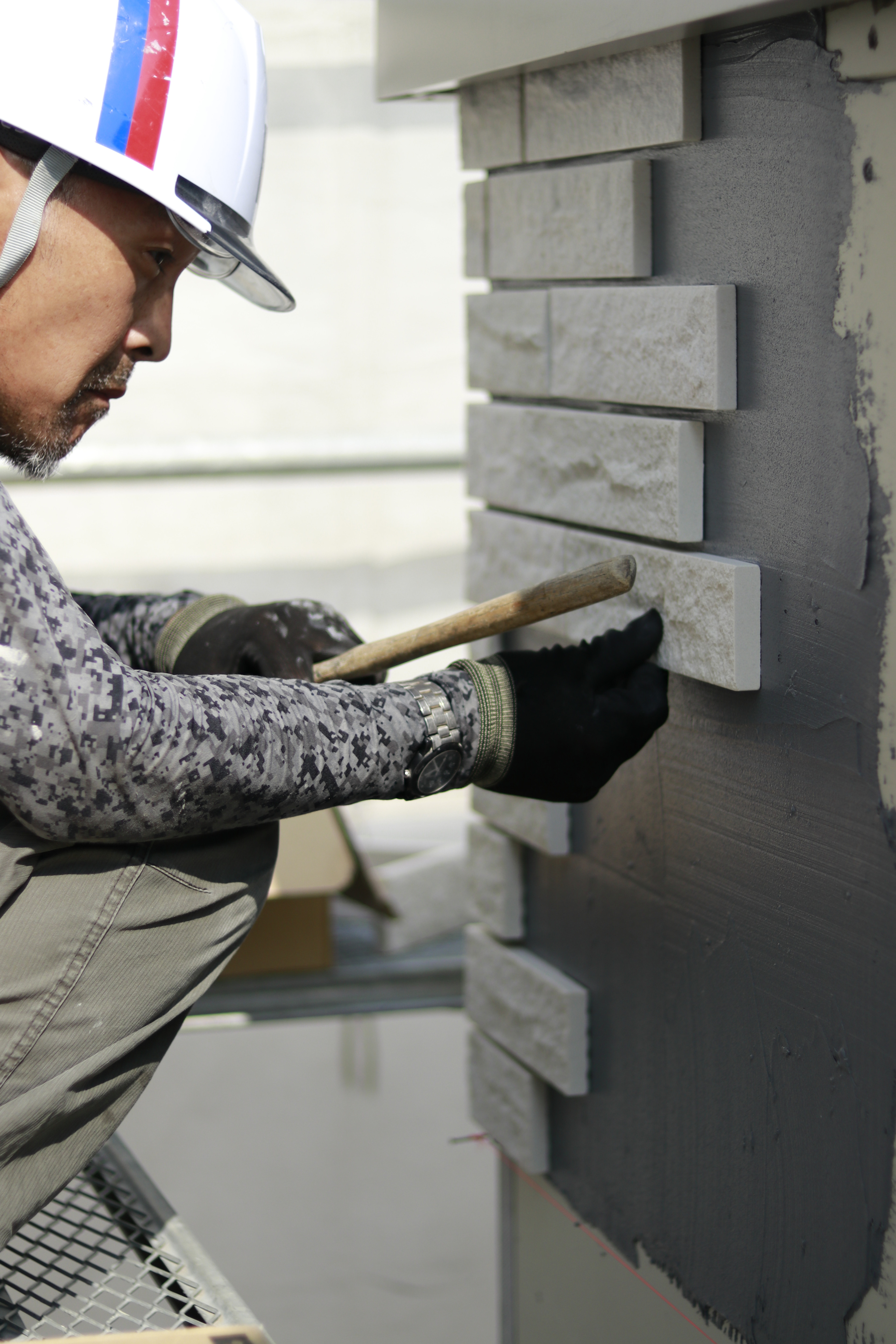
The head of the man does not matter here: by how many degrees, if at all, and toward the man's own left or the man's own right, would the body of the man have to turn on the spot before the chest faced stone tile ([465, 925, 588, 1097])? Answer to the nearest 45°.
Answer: approximately 45° to the man's own left

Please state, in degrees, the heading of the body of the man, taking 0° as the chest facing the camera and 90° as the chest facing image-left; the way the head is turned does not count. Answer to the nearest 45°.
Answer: approximately 270°

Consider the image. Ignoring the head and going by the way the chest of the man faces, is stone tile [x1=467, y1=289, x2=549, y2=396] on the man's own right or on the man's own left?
on the man's own left

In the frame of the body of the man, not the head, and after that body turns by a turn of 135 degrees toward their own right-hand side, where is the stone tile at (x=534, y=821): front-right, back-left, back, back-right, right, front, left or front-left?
back

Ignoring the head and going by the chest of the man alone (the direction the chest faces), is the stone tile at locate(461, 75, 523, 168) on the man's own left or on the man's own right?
on the man's own left

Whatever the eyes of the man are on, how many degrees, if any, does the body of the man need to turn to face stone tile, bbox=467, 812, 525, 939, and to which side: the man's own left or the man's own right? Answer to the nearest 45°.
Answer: approximately 45° to the man's own left

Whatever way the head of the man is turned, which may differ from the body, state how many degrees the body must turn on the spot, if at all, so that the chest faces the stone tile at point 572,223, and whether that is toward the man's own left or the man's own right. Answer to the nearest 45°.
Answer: approximately 45° to the man's own left

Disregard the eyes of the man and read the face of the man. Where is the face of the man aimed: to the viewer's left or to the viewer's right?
to the viewer's right

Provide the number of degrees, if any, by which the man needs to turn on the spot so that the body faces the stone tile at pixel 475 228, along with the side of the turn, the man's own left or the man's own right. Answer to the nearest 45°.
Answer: approximately 45° to the man's own left
